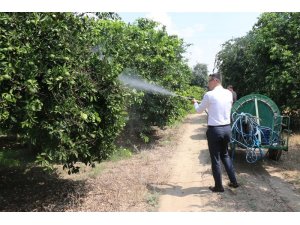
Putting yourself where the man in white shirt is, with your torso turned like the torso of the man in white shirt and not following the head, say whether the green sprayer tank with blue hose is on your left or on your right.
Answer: on your right

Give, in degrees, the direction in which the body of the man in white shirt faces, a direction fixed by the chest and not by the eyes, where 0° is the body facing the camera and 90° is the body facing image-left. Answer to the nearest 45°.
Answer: approximately 135°
